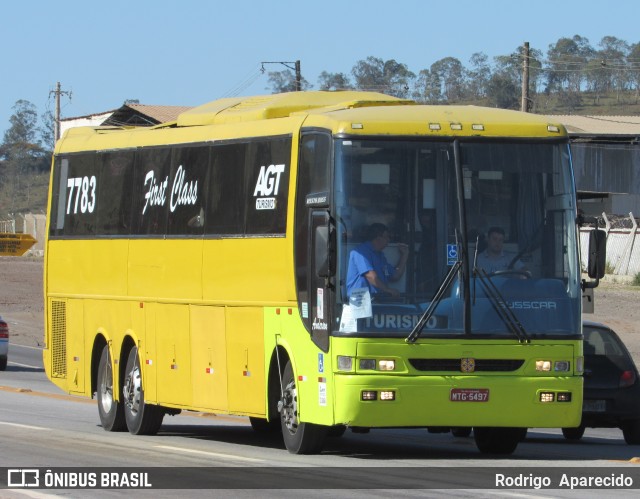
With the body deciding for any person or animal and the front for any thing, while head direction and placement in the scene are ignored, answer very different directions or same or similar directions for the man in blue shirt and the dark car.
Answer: very different directions

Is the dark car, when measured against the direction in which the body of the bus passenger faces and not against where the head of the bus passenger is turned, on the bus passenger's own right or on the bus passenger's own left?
on the bus passenger's own left

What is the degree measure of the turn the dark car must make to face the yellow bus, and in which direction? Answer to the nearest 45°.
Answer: approximately 135° to its left

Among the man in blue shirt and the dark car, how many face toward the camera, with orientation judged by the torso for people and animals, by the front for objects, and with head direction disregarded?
1

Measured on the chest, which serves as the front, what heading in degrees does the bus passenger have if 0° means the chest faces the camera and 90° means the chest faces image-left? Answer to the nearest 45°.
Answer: approximately 315°

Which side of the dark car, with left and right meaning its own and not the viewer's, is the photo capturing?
back

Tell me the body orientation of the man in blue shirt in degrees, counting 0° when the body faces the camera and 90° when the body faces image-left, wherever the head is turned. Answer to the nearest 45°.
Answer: approximately 0°

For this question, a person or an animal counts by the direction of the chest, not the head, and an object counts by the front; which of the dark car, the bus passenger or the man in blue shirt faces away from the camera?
the dark car
